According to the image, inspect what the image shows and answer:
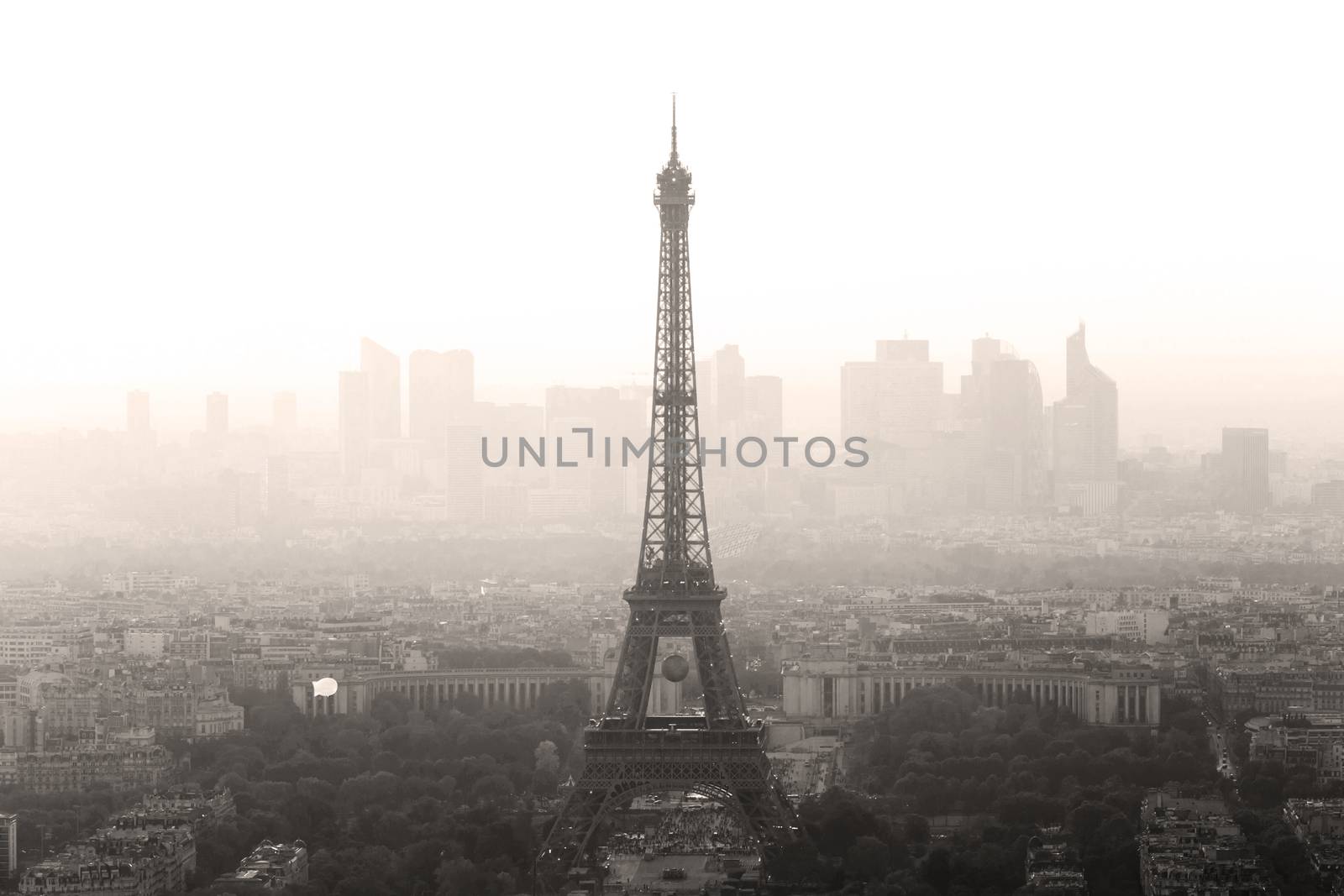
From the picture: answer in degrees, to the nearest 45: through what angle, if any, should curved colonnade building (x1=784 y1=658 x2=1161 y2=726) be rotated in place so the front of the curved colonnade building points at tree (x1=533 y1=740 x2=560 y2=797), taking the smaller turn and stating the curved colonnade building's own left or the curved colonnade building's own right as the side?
approximately 45° to the curved colonnade building's own right

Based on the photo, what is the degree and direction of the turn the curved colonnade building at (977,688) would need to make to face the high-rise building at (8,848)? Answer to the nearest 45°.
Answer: approximately 45° to its right

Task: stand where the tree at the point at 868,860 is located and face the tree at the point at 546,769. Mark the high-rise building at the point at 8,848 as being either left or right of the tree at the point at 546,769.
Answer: left

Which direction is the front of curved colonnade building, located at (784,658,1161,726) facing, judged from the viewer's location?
facing the viewer

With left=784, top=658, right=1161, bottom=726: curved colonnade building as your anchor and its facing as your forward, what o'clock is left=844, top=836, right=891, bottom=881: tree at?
The tree is roughly at 12 o'clock from the curved colonnade building.

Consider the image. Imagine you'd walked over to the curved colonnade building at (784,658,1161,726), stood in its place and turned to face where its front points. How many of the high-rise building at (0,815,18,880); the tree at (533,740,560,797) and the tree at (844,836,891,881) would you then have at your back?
0
